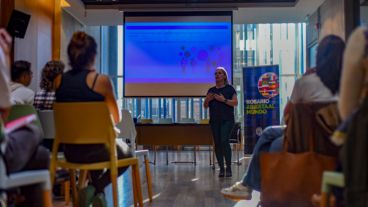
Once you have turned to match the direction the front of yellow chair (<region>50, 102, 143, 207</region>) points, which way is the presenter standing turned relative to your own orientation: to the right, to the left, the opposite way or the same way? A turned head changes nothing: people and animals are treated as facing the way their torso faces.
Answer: the opposite way

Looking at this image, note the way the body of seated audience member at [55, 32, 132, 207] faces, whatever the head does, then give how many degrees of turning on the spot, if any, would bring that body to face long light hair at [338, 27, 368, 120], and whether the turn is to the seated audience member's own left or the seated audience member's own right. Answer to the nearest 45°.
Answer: approximately 135° to the seated audience member's own right

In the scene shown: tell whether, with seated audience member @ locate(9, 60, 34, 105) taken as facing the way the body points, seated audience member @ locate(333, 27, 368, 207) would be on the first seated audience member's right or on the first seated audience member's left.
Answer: on the first seated audience member's right

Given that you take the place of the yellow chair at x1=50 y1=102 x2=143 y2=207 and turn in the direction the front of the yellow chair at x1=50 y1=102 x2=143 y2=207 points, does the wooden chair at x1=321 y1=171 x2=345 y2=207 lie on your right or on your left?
on your right

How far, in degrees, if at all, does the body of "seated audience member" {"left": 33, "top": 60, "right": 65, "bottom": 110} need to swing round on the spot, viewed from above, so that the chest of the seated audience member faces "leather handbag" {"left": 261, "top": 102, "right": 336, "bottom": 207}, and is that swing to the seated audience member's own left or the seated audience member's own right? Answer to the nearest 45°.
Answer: approximately 90° to the seated audience member's own right

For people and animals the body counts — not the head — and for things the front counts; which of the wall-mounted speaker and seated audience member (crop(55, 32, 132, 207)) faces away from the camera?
the seated audience member

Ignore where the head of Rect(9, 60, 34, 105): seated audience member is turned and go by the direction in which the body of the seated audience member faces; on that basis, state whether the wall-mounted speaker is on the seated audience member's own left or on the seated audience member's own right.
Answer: on the seated audience member's own left

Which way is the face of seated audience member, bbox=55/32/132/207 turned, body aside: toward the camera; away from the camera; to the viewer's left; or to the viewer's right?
away from the camera

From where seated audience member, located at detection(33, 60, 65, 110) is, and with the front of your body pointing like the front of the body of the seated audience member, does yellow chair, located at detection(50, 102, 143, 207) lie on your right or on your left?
on your right

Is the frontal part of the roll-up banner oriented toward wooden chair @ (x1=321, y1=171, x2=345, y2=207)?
yes

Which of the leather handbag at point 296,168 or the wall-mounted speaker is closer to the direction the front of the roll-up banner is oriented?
the leather handbag

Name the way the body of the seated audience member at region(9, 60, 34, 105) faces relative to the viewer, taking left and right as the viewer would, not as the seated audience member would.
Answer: facing away from the viewer and to the right of the viewer

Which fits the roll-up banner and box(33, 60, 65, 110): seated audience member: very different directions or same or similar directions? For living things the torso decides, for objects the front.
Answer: very different directions
